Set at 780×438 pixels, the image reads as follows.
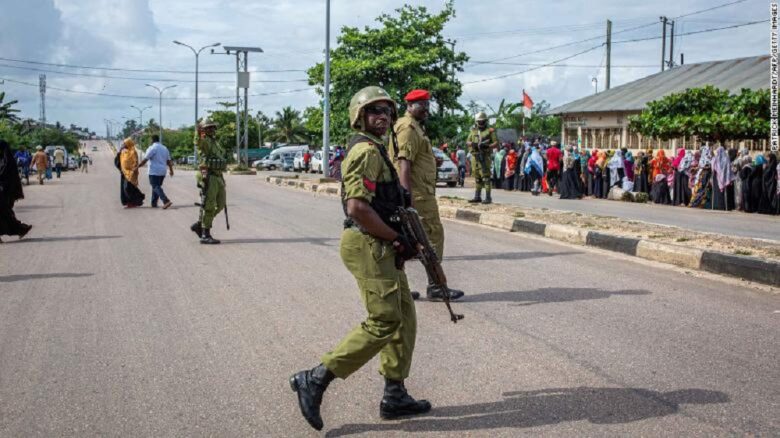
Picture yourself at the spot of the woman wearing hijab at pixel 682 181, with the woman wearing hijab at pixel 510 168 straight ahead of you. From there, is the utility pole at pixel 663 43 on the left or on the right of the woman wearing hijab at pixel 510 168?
right

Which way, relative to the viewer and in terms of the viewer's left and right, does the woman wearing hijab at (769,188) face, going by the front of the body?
facing to the left of the viewer

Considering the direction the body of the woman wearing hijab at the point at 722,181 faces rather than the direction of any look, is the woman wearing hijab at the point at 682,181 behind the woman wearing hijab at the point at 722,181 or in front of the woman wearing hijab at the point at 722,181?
in front

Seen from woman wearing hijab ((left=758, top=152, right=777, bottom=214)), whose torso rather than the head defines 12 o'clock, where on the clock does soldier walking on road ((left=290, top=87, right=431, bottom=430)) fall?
The soldier walking on road is roughly at 9 o'clock from the woman wearing hijab.

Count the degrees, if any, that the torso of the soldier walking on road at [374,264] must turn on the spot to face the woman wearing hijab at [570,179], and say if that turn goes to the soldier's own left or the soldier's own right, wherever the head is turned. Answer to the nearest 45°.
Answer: approximately 90° to the soldier's own left

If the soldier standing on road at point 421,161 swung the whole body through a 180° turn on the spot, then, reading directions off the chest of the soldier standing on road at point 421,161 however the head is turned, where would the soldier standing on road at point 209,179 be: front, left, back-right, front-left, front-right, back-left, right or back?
front
